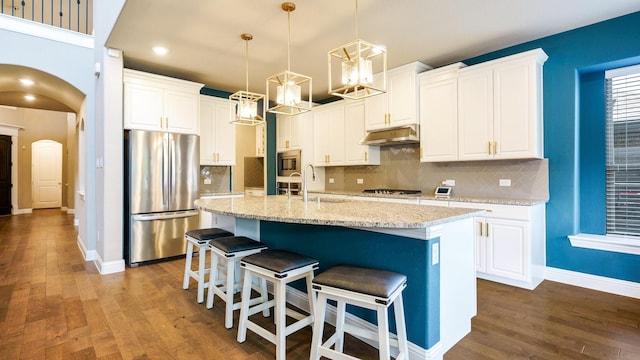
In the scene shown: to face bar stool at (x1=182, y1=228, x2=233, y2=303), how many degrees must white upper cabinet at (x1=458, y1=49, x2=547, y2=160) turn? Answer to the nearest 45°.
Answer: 0° — it already faces it

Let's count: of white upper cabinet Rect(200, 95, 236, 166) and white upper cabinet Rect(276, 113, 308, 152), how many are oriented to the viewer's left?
0

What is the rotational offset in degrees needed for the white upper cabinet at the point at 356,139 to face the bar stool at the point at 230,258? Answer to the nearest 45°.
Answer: approximately 45° to its left

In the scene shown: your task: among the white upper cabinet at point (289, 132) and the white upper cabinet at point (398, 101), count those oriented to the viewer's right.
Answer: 0

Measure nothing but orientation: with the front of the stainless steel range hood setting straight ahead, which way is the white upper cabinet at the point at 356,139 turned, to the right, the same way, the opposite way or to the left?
the same way

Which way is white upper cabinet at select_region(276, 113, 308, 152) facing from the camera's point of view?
toward the camera

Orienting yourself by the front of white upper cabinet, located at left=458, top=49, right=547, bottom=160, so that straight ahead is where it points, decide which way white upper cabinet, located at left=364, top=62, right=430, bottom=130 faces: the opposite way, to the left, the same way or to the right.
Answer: the same way

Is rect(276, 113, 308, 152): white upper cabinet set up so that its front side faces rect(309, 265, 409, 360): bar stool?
yes

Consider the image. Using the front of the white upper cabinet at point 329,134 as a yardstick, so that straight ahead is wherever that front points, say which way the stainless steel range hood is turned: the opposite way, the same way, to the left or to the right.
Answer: the same way

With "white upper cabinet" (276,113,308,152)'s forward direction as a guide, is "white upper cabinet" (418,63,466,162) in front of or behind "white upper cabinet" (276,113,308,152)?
in front

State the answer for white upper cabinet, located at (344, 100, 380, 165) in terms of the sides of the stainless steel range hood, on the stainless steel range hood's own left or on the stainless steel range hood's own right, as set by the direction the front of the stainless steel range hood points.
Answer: on the stainless steel range hood's own right

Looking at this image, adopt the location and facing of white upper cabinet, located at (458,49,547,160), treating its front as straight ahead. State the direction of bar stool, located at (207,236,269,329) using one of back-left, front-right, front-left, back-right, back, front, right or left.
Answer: front

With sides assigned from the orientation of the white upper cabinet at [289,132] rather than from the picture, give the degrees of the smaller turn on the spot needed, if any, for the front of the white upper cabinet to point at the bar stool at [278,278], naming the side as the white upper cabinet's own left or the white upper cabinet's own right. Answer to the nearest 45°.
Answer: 0° — it already faces it

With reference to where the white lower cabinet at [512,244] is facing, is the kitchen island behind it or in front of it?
in front
